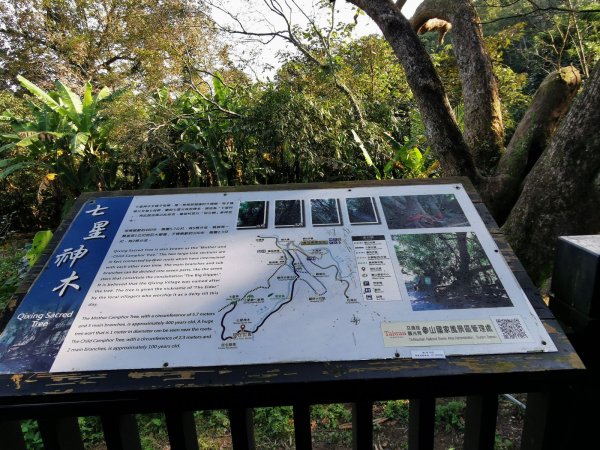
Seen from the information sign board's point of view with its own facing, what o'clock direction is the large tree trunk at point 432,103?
The large tree trunk is roughly at 7 o'clock from the information sign board.

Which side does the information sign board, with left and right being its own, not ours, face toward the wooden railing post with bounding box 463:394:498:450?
left

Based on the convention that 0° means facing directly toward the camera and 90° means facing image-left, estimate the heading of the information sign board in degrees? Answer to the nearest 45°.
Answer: approximately 0°

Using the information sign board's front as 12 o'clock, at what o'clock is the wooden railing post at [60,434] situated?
The wooden railing post is roughly at 3 o'clock from the information sign board.

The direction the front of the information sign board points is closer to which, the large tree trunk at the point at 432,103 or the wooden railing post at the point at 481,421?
the wooden railing post

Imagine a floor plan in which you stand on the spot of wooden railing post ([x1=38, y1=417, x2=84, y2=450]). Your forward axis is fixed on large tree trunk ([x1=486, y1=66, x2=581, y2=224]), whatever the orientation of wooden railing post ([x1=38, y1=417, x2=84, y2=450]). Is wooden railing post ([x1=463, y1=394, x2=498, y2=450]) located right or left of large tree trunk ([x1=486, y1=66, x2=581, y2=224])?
right
